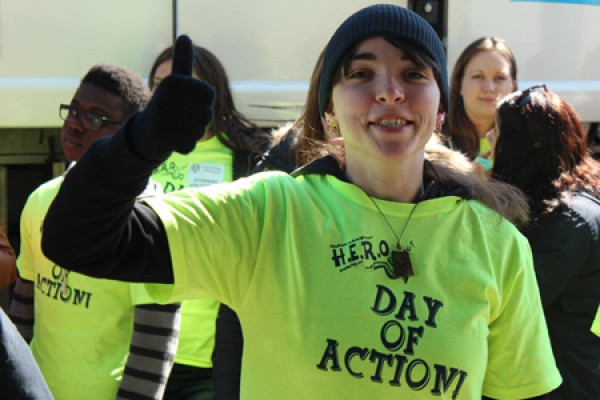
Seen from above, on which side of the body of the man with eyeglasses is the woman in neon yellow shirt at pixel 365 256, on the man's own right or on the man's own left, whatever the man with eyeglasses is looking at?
on the man's own left

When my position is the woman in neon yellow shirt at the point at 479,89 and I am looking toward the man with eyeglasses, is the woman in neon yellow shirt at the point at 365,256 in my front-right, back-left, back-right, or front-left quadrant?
front-left

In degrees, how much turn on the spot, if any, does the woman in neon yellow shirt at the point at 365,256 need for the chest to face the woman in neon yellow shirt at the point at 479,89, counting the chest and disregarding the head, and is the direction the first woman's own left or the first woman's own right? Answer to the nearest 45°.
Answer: approximately 180°

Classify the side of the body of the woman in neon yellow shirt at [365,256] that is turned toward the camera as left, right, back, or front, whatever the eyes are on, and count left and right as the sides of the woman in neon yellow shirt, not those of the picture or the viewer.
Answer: front

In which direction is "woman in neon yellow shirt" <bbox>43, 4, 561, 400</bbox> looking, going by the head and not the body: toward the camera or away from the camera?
toward the camera

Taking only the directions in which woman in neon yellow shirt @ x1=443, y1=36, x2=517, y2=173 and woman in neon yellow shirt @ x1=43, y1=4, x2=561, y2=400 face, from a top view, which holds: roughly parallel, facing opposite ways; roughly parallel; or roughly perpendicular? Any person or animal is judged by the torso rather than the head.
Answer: roughly parallel

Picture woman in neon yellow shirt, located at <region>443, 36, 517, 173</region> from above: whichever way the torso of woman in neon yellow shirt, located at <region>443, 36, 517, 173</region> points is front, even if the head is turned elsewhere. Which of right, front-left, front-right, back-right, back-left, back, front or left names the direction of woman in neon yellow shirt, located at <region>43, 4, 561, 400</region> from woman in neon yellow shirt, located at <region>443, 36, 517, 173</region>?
front

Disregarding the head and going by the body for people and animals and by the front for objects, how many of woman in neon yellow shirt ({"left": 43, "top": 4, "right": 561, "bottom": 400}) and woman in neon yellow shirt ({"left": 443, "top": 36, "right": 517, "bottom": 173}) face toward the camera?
2

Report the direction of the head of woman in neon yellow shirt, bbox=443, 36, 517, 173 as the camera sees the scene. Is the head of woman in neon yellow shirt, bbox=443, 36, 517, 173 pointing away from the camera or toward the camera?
toward the camera

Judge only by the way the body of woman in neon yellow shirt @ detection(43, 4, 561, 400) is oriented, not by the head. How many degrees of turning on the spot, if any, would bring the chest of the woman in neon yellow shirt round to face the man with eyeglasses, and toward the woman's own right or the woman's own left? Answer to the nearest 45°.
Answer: approximately 135° to the woman's own right

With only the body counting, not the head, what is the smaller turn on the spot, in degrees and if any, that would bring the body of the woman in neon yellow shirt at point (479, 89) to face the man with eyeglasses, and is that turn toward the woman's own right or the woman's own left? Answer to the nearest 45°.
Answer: approximately 45° to the woman's own right

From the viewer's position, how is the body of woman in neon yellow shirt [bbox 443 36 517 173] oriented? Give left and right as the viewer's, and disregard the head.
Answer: facing the viewer
